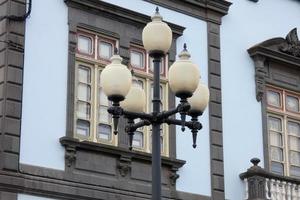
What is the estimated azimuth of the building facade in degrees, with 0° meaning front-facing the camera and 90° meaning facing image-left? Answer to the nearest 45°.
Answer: approximately 315°
